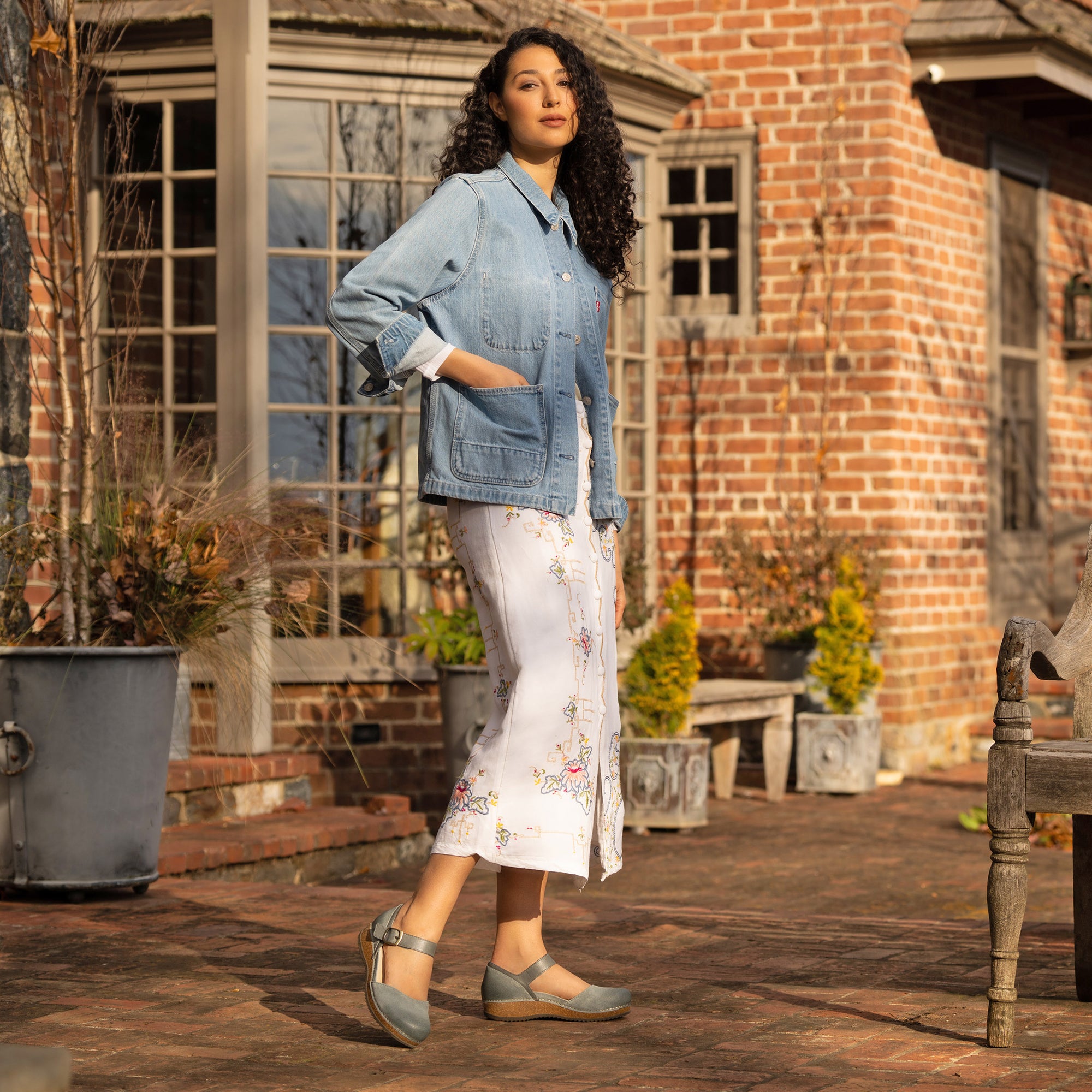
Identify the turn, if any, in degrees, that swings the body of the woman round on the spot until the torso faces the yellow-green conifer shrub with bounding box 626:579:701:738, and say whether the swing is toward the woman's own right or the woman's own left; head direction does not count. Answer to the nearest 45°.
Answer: approximately 135° to the woman's own left

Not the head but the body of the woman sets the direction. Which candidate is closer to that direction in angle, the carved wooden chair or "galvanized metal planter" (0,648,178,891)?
the carved wooden chair

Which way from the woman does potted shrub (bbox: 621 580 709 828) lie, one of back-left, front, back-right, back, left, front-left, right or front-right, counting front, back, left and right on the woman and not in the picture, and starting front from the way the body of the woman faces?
back-left

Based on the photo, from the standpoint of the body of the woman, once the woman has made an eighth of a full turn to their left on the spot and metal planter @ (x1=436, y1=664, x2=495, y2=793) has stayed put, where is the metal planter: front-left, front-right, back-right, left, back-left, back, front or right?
left

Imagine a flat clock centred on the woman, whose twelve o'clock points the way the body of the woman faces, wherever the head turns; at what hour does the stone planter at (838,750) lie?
The stone planter is roughly at 8 o'clock from the woman.

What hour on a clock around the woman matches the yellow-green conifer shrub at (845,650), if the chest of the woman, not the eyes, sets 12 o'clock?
The yellow-green conifer shrub is roughly at 8 o'clock from the woman.

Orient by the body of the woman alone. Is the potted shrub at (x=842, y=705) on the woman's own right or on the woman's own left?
on the woman's own left

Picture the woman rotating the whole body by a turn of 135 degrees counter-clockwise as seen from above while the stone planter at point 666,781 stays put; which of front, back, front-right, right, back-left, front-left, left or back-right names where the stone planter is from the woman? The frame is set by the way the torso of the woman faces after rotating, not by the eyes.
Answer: front

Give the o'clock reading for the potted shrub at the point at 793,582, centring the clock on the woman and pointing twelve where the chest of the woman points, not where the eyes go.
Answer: The potted shrub is roughly at 8 o'clock from the woman.

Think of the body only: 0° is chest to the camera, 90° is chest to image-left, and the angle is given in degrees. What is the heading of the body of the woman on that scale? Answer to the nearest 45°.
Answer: approximately 315°
